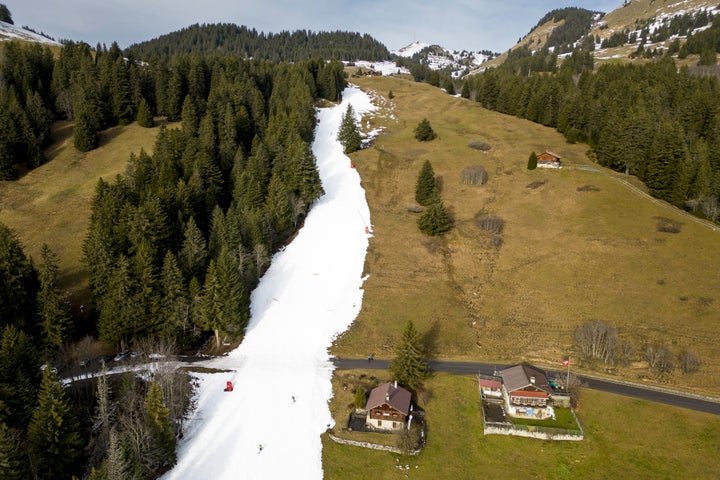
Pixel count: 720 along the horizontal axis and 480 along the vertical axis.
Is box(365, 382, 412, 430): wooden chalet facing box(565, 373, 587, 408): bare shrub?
no

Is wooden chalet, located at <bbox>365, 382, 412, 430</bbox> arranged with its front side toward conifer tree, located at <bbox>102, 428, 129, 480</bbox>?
no

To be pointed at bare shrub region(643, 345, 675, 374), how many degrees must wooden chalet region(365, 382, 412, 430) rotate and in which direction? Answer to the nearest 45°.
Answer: approximately 90° to its left

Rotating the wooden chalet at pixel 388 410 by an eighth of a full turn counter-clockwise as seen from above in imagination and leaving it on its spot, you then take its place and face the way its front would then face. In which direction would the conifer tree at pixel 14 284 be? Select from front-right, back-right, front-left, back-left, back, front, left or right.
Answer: back-right

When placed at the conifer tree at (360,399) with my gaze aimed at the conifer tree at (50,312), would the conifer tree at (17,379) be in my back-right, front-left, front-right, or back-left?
front-left

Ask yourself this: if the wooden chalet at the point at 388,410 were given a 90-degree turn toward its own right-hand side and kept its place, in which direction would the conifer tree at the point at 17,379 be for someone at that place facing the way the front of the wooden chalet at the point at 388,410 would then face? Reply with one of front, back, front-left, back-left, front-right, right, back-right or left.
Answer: front

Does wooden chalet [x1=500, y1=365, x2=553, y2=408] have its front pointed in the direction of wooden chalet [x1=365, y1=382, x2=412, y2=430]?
no

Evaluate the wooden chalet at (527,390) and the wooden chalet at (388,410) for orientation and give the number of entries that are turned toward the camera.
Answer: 2

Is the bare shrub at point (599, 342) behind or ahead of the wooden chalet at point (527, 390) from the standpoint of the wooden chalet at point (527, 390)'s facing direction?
behind

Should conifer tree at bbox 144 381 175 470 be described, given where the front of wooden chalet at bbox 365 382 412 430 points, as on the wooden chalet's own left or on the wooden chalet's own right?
on the wooden chalet's own right

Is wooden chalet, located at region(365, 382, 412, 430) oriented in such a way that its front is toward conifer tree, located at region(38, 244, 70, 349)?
no

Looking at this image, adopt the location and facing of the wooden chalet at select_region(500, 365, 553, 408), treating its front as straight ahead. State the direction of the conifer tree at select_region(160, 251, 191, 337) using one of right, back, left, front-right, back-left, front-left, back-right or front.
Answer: right

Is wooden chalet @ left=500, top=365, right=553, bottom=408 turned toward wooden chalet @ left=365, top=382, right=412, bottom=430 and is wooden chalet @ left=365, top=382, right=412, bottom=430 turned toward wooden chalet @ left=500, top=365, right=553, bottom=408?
no

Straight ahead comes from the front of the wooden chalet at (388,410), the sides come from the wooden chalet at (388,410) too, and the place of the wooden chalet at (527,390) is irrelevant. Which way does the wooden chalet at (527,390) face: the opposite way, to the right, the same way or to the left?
the same way

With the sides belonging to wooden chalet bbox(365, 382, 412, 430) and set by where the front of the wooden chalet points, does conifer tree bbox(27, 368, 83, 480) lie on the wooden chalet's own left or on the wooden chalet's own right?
on the wooden chalet's own right

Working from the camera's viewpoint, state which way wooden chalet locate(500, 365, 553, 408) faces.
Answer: facing the viewer

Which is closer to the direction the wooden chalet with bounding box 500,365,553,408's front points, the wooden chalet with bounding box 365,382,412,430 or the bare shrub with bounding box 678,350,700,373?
the wooden chalet
